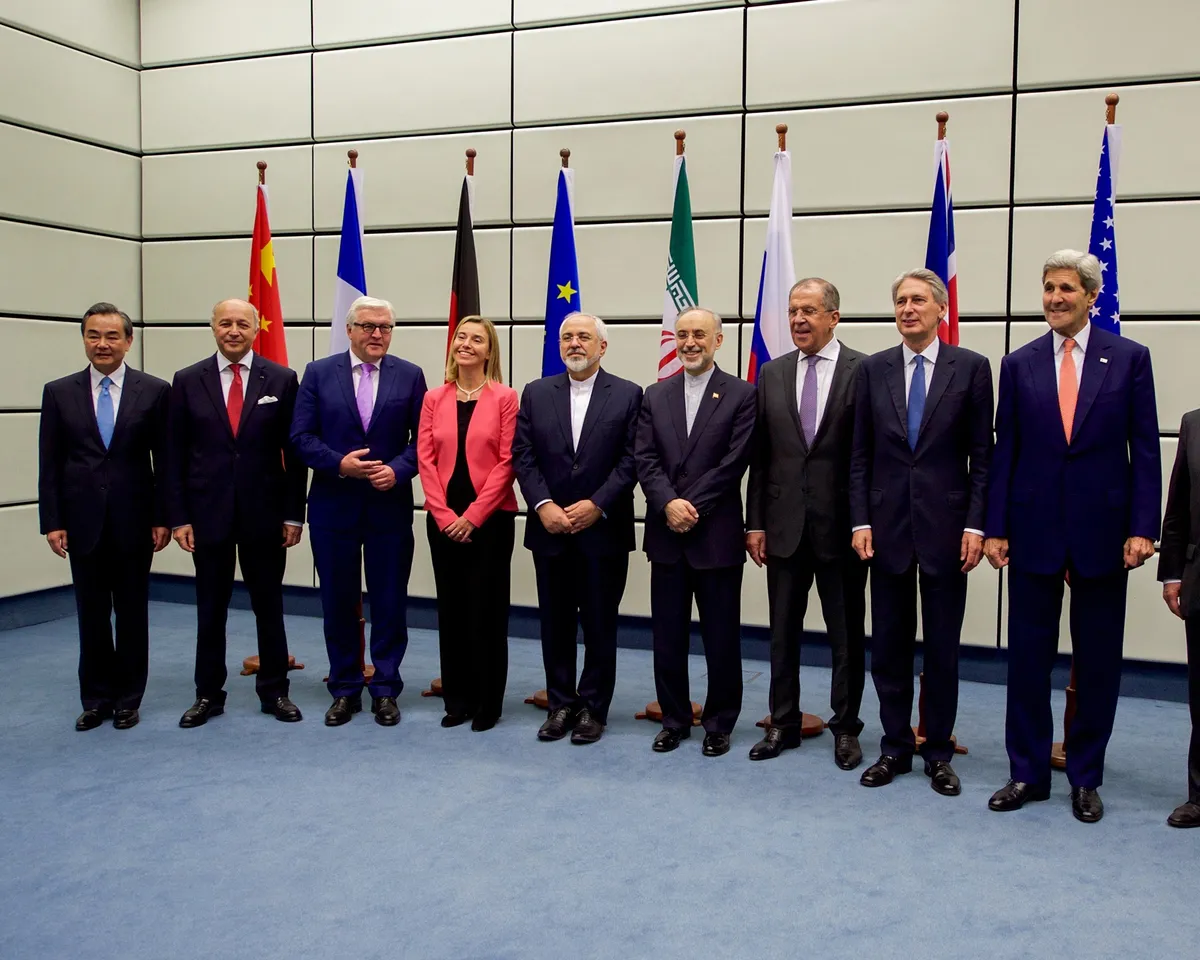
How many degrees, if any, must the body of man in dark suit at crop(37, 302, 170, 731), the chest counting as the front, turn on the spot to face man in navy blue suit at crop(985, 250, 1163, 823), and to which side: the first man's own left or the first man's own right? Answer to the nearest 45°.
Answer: approximately 45° to the first man's own left

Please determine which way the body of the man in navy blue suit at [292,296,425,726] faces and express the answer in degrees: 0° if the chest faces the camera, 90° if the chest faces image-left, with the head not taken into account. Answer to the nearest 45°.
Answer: approximately 0°

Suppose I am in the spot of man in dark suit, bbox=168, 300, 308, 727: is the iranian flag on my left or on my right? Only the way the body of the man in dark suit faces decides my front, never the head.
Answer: on my left

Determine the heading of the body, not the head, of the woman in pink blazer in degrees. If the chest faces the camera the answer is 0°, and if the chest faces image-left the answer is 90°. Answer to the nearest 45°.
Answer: approximately 0°

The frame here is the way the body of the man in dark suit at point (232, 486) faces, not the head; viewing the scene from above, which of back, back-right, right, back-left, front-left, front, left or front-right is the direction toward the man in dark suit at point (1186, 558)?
front-left

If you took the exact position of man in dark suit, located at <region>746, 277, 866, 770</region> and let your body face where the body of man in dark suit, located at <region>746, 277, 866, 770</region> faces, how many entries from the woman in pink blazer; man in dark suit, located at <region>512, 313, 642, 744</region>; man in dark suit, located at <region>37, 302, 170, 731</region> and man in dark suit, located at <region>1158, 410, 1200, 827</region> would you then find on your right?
3

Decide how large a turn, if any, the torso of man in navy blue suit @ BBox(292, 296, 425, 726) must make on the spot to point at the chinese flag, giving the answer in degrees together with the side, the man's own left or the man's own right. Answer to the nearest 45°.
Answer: approximately 180°

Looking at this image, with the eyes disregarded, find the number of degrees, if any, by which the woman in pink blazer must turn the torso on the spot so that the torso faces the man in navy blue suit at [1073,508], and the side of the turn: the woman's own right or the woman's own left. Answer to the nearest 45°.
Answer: approximately 45° to the woman's own left

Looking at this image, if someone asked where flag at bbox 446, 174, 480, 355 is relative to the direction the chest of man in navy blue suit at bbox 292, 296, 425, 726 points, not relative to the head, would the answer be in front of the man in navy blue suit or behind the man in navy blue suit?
behind

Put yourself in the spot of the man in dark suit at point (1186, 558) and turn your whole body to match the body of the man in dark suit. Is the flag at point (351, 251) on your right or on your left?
on your right
